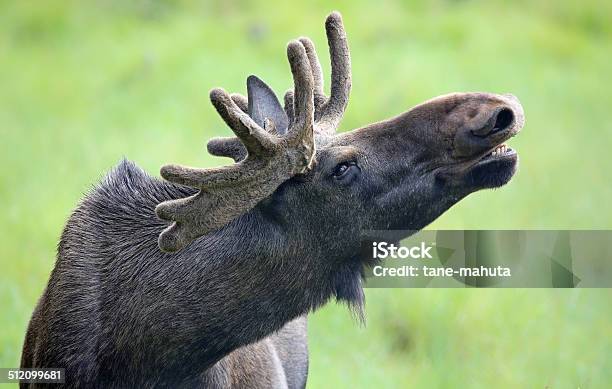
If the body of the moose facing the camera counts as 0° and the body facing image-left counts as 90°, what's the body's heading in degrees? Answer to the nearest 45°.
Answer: approximately 270°
